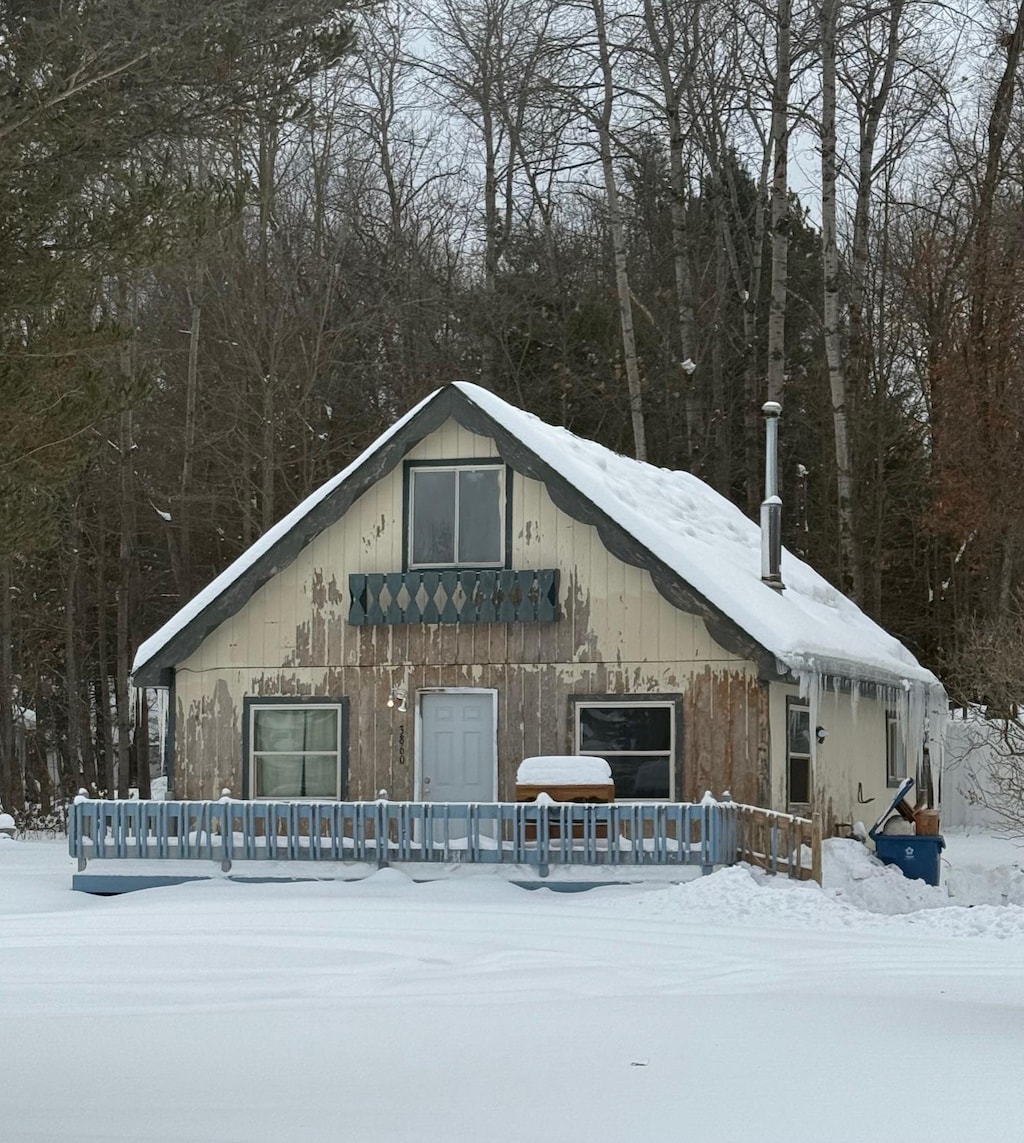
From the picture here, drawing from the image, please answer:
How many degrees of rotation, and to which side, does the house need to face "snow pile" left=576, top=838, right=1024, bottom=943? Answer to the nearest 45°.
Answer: approximately 45° to its left

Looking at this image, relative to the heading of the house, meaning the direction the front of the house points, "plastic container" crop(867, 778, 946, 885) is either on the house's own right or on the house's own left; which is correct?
on the house's own left

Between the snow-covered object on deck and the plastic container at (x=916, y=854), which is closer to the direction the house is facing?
the snow-covered object on deck

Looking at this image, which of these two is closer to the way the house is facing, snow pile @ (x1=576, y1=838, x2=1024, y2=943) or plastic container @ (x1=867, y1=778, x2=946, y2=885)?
the snow pile

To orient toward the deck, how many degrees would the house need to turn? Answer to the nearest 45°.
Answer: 0° — it already faces it

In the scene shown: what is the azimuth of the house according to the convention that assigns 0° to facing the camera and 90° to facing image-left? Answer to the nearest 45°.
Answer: approximately 0°
